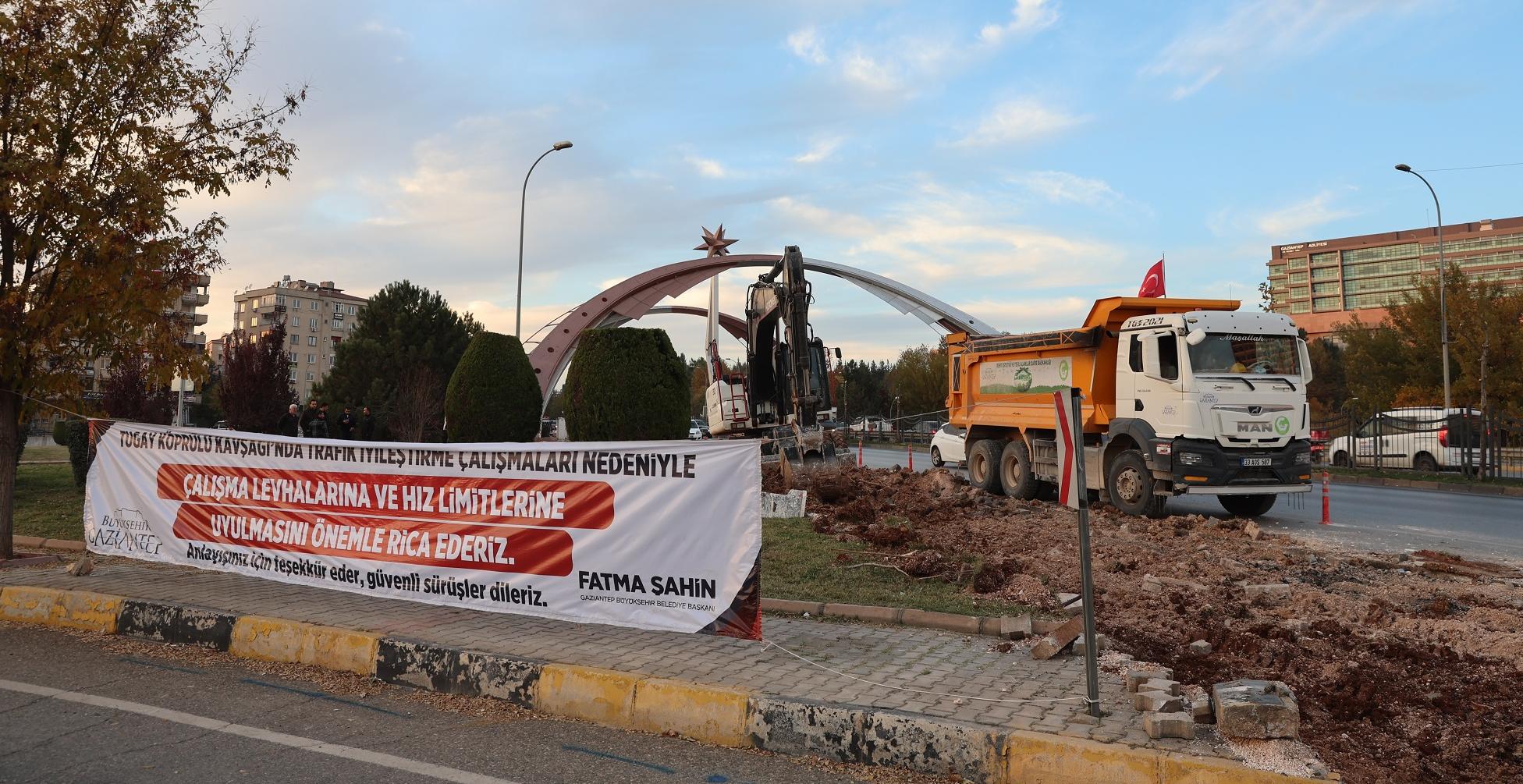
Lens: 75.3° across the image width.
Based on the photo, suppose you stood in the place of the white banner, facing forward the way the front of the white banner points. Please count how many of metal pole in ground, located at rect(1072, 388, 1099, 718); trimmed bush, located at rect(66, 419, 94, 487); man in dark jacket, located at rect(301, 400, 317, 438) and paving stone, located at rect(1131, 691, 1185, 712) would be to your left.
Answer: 2

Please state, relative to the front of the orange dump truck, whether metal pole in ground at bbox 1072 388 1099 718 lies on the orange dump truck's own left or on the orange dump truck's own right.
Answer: on the orange dump truck's own right

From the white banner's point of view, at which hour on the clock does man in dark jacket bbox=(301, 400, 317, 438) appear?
The man in dark jacket is roughly at 4 o'clock from the white banner.

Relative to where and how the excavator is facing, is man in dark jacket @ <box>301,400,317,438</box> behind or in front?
behind

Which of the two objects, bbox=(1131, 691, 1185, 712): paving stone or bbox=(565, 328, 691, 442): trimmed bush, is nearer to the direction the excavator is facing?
the paving stone

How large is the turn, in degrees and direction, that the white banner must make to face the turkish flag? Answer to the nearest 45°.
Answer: approximately 180°

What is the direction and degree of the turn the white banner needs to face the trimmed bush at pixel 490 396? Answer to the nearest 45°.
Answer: approximately 135° to its right

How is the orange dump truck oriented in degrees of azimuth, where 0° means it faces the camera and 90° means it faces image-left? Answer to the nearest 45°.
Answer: approximately 315°

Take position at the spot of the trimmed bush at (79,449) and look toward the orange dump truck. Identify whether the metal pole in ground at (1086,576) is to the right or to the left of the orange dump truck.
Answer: right

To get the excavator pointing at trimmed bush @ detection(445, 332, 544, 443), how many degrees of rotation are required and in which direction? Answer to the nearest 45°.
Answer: approximately 135° to its right

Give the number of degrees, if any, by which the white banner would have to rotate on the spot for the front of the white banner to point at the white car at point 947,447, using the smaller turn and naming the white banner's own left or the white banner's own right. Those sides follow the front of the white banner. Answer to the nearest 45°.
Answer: approximately 180°

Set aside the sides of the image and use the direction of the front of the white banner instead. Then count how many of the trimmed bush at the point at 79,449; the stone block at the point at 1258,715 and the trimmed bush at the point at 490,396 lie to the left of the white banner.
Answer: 1
